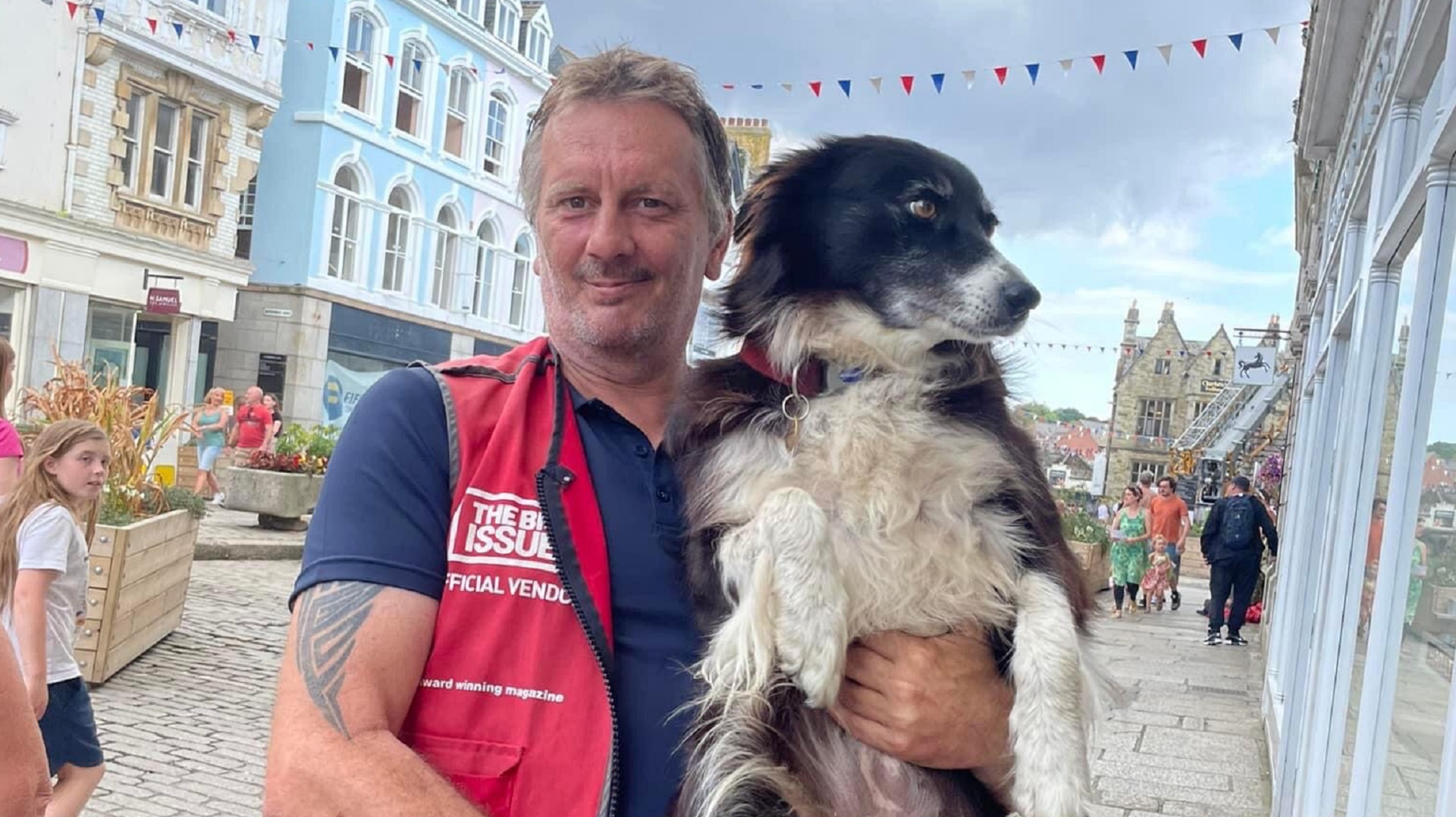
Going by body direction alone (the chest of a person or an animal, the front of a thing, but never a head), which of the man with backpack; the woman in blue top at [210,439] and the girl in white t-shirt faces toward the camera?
the woman in blue top

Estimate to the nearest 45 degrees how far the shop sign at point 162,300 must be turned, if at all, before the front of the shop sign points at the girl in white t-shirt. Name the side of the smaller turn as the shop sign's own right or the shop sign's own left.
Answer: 0° — it already faces them

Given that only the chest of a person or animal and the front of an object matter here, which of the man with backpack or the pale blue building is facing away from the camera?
the man with backpack

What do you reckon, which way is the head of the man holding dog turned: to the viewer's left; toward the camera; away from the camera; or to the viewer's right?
toward the camera

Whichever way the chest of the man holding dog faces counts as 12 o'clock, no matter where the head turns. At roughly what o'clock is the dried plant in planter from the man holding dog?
The dried plant in planter is roughly at 5 o'clock from the man holding dog.

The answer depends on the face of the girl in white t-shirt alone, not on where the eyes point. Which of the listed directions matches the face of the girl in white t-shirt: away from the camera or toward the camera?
toward the camera

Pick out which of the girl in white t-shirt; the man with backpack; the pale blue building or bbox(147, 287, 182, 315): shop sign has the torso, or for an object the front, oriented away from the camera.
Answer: the man with backpack

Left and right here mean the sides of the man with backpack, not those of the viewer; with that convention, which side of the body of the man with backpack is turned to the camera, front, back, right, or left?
back

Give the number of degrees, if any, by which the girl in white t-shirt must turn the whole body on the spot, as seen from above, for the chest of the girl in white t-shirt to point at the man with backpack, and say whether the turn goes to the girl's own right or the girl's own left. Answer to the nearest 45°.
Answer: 0° — they already face them

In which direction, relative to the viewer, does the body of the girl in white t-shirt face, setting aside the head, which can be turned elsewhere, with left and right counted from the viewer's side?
facing to the right of the viewer

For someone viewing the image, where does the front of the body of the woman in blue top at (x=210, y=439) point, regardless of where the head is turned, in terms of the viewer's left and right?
facing the viewer

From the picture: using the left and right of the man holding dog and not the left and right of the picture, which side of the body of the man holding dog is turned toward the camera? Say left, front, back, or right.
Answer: front

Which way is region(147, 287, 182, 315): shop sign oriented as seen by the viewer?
toward the camera
